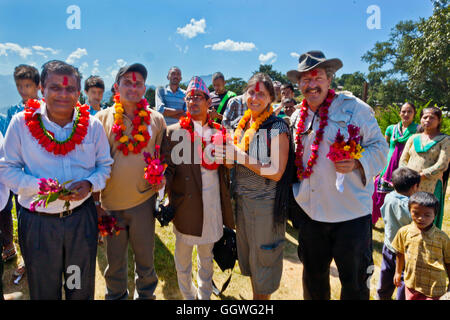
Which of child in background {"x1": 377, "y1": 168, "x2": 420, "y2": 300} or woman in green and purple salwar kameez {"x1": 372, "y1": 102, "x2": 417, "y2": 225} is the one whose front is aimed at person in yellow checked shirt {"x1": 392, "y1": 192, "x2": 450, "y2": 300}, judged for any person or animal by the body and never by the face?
the woman in green and purple salwar kameez

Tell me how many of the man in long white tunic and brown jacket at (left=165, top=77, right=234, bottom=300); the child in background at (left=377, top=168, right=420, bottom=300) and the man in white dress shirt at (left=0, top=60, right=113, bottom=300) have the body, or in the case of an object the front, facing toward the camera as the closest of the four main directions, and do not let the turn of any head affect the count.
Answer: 2

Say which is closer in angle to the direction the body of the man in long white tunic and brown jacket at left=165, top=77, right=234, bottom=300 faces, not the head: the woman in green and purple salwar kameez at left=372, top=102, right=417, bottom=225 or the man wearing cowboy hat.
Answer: the man wearing cowboy hat
